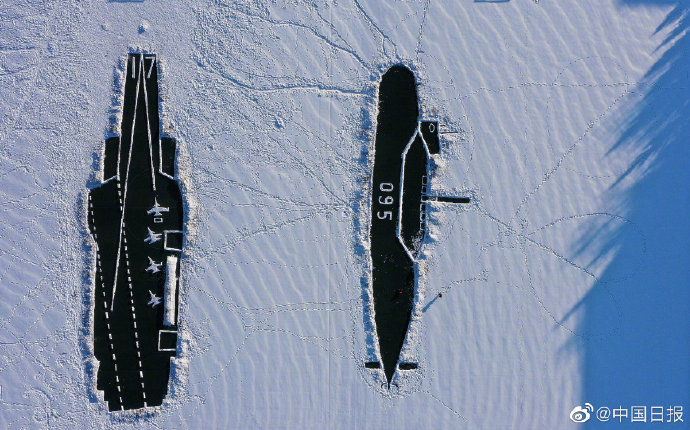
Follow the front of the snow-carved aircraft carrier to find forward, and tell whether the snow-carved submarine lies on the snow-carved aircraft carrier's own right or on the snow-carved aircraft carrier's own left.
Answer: on the snow-carved aircraft carrier's own right

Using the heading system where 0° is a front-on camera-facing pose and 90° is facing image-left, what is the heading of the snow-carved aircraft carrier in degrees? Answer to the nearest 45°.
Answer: approximately 180°
